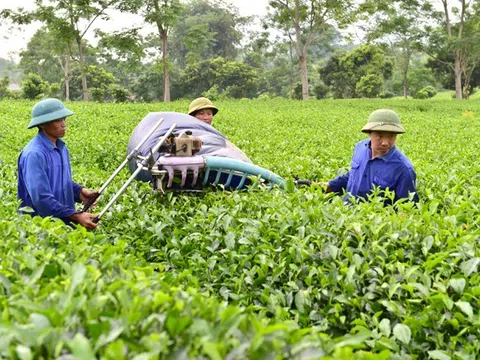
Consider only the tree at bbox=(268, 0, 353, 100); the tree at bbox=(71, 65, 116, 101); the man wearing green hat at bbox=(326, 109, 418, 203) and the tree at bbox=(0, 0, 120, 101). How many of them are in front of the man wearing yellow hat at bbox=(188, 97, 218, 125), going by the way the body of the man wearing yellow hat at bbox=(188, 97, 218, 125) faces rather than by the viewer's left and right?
1

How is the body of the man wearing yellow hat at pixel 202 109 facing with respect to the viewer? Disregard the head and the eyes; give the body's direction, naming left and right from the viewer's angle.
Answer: facing the viewer and to the right of the viewer

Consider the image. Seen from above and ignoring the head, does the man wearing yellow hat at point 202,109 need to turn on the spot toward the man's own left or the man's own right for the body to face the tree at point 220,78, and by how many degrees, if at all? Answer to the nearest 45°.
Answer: approximately 135° to the man's own left

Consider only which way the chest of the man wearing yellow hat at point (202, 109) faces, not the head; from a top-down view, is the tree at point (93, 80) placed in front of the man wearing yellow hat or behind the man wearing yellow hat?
behind

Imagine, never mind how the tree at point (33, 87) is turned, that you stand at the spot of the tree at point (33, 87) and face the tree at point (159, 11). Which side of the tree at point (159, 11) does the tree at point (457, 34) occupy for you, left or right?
left

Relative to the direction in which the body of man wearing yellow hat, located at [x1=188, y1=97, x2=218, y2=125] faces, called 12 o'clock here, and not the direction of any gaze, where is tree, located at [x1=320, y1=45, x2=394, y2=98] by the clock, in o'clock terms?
The tree is roughly at 8 o'clock from the man wearing yellow hat.

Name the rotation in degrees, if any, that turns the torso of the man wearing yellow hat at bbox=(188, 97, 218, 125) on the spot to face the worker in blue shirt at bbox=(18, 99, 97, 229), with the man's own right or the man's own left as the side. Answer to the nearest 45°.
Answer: approximately 90° to the man's own right
